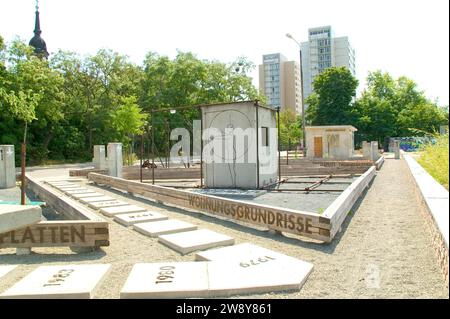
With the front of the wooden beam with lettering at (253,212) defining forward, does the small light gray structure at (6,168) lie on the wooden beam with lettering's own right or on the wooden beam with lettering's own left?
on the wooden beam with lettering's own right

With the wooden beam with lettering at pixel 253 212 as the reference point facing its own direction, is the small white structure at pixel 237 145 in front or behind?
behind

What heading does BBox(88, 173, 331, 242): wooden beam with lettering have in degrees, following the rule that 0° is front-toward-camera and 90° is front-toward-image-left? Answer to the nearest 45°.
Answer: approximately 45°

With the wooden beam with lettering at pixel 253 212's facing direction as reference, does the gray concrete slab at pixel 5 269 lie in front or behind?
in front

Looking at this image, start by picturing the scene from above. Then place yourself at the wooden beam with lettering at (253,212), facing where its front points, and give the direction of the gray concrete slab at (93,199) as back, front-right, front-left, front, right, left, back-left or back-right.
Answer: right

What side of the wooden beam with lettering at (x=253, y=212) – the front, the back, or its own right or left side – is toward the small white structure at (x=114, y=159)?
right

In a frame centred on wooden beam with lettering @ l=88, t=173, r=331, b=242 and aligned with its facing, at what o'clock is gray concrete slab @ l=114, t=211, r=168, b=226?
The gray concrete slab is roughly at 2 o'clock from the wooden beam with lettering.

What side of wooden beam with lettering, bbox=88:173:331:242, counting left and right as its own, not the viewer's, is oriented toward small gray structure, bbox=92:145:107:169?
right

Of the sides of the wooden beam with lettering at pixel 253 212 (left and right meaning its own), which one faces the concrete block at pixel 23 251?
front

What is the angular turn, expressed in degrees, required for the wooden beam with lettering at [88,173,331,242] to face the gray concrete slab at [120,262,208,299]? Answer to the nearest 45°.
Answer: approximately 45° to its left

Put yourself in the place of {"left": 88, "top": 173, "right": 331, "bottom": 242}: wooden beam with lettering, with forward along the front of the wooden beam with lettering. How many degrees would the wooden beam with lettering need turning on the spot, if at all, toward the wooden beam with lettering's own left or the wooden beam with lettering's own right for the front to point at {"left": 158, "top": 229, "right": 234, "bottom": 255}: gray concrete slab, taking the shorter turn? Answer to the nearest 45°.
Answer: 0° — it already faces it

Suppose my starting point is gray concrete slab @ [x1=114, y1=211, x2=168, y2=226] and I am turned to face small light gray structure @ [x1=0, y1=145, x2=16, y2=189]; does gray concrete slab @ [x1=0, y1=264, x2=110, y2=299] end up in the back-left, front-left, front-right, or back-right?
back-left

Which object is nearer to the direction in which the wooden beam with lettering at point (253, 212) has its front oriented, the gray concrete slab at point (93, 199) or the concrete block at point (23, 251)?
the concrete block
